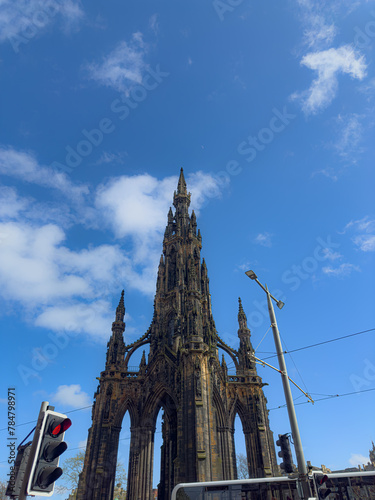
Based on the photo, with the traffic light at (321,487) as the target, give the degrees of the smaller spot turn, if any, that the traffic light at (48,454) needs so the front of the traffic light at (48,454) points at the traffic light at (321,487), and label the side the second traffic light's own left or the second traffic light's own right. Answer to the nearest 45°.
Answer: approximately 90° to the second traffic light's own left

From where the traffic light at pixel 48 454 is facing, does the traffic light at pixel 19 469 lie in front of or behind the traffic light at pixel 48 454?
behind

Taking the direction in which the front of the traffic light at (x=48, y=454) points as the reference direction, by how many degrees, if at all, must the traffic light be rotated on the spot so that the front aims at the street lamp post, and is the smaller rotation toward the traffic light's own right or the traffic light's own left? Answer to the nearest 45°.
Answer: approximately 90° to the traffic light's own left

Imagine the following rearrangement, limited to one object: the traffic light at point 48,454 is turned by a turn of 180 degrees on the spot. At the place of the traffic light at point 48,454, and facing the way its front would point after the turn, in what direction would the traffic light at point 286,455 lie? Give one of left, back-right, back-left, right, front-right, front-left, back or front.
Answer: right

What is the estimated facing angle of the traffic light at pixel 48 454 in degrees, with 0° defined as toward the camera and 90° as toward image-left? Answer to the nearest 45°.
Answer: approximately 315°
